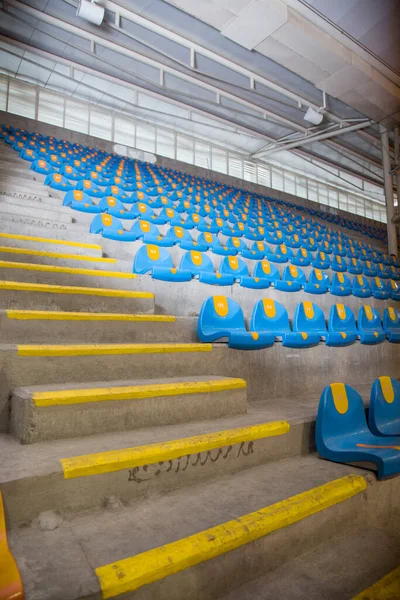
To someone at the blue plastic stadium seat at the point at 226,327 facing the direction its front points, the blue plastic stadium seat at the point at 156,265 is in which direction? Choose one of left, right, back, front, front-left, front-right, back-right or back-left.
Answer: back

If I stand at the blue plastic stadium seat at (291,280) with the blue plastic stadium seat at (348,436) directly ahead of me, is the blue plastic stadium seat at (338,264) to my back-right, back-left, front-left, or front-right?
back-left

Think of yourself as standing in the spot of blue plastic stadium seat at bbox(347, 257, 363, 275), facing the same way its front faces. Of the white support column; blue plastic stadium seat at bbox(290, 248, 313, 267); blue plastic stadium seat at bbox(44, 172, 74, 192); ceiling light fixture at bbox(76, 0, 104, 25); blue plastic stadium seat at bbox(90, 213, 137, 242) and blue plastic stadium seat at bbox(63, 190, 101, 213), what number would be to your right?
5

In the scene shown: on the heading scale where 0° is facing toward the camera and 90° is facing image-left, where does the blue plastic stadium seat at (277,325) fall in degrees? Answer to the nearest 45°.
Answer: approximately 315°

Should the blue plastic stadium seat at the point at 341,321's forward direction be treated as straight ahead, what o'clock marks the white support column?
The white support column is roughly at 8 o'clock from the blue plastic stadium seat.

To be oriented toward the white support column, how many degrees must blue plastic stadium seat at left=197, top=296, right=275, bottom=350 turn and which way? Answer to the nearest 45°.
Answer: approximately 90° to its left

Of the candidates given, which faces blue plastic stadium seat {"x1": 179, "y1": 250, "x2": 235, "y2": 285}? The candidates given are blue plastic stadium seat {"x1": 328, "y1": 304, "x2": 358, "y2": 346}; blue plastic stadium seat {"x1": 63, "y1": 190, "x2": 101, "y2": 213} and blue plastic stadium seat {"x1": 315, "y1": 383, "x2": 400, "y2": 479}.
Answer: blue plastic stadium seat {"x1": 63, "y1": 190, "x2": 101, "y2": 213}

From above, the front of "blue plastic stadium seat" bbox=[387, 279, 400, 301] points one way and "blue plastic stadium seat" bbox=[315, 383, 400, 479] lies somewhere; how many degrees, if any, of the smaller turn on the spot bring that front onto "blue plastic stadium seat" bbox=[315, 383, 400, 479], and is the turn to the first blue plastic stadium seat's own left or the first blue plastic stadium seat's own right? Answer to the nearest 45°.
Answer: approximately 45° to the first blue plastic stadium seat's own right

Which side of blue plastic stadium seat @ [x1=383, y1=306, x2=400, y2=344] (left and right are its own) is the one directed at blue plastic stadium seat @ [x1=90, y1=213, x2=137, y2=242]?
right

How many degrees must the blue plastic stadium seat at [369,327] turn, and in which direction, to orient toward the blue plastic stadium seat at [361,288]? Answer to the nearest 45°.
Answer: approximately 135° to its left
